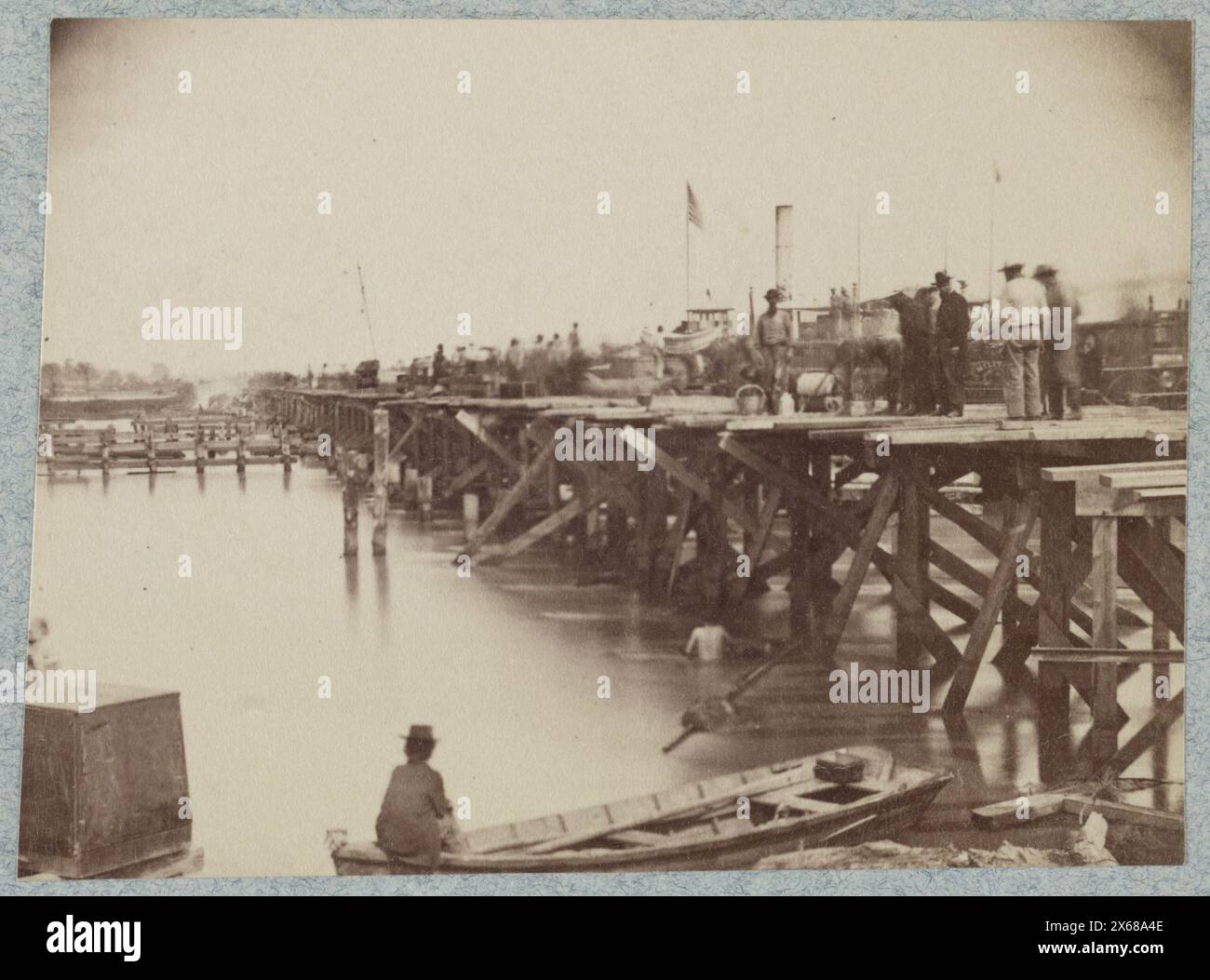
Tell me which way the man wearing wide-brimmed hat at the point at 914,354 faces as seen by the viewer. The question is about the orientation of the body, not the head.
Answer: to the viewer's left

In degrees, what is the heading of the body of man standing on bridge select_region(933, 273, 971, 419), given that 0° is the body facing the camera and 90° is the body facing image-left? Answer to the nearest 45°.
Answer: approximately 90°

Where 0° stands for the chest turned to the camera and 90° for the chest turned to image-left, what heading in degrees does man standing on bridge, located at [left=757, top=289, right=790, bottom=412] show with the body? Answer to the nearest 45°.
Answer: approximately 0°
